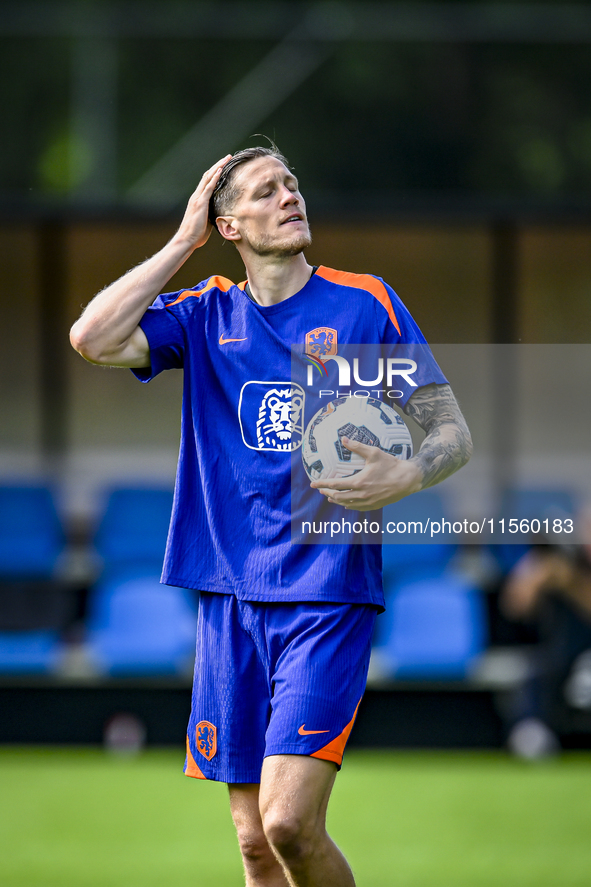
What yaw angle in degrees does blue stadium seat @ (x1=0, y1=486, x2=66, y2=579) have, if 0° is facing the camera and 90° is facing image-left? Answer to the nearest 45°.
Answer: approximately 0°

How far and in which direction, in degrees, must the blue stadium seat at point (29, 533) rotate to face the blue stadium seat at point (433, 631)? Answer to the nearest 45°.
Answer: approximately 45° to its left

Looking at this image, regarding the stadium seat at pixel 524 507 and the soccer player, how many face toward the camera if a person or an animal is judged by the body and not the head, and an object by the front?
2

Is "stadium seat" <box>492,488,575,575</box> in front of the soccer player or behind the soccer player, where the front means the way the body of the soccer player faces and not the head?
behind

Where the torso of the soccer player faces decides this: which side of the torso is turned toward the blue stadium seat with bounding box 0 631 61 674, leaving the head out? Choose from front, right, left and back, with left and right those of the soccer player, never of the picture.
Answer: back

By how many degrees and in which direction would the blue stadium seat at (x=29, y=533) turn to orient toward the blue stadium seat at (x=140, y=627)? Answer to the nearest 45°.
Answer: approximately 45° to its left

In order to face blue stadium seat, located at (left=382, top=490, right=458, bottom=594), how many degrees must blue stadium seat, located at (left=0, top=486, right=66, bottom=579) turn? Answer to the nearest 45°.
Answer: approximately 90° to its left

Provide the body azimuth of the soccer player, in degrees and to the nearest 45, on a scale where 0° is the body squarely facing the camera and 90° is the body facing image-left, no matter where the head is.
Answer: approximately 0°

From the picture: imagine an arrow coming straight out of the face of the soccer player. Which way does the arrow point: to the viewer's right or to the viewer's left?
to the viewer's right

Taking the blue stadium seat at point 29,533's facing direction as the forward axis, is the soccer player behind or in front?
in front
